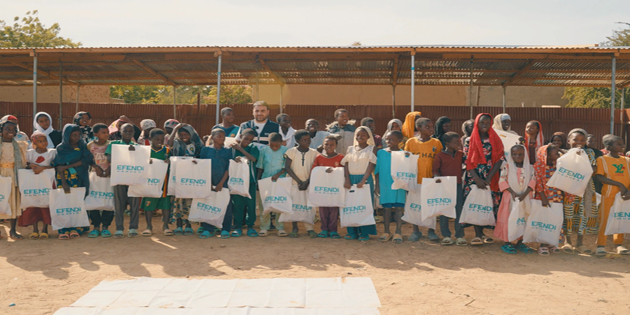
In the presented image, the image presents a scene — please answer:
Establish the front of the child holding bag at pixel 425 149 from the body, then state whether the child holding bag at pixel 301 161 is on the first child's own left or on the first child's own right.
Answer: on the first child's own right

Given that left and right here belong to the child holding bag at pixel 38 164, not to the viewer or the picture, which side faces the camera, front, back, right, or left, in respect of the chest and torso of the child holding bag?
front

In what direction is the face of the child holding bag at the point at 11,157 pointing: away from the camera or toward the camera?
toward the camera

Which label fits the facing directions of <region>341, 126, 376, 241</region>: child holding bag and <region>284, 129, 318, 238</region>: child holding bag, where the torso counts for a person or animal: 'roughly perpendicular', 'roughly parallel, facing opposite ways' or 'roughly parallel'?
roughly parallel
